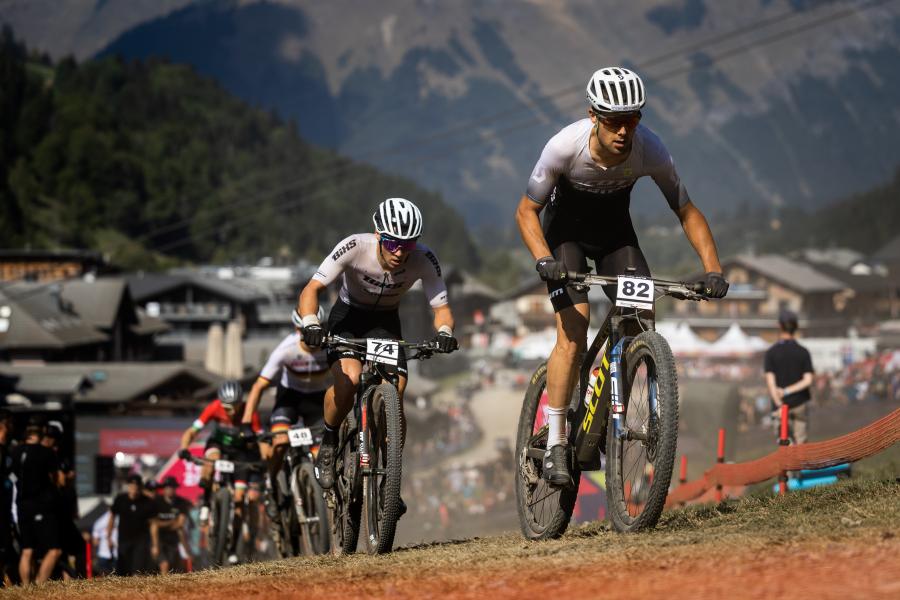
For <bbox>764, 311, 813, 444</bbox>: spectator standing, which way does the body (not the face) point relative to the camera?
away from the camera

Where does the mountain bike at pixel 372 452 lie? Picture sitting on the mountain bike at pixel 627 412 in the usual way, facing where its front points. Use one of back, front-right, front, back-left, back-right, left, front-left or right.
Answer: back

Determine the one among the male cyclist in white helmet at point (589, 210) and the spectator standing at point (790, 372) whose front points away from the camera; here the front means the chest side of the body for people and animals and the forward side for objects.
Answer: the spectator standing

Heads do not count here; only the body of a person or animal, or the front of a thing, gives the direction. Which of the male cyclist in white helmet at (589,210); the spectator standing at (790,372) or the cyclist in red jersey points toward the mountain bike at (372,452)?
the cyclist in red jersey

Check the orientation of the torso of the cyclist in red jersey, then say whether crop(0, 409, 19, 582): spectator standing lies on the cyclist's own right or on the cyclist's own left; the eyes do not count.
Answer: on the cyclist's own right

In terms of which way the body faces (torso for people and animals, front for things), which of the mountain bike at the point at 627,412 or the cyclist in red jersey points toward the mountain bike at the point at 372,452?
the cyclist in red jersey

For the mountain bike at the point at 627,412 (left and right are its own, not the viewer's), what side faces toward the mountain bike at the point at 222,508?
back

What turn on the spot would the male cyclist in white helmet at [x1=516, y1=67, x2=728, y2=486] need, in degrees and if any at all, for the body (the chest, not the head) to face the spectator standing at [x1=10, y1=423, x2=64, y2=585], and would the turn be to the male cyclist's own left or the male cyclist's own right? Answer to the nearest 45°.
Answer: approximately 180°

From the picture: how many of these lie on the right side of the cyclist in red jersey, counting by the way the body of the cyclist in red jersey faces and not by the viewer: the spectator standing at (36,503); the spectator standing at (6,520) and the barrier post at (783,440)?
2

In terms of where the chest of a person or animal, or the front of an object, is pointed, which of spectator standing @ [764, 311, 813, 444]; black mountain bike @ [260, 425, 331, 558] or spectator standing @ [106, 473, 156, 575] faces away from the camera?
spectator standing @ [764, 311, 813, 444]

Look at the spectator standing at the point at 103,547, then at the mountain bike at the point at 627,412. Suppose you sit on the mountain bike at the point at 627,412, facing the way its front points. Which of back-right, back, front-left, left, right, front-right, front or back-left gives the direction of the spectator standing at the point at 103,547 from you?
back
